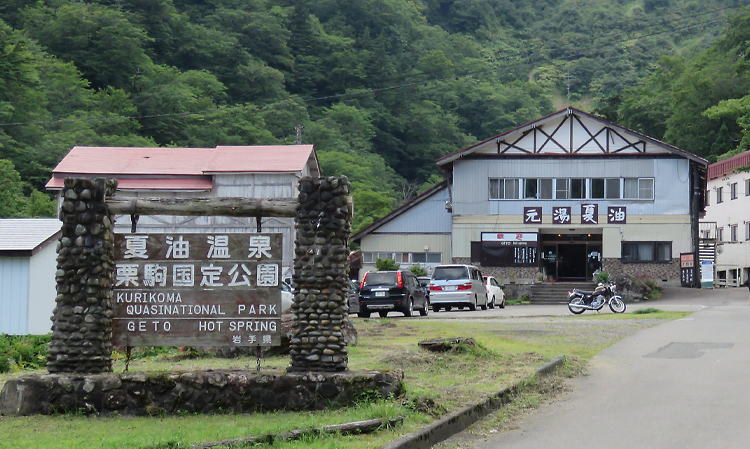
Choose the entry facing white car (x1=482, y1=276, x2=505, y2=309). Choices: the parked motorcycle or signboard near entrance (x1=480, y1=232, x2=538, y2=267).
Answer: the signboard near entrance

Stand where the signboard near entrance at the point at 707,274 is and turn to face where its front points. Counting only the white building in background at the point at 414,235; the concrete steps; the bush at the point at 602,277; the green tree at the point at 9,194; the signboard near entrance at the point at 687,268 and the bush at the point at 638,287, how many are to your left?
0

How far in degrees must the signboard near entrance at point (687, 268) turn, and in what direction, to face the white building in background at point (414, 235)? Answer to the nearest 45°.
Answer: approximately 90° to its right

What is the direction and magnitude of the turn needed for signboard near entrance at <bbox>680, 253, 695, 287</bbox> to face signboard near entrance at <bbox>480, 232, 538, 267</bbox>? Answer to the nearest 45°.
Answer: approximately 90° to its right

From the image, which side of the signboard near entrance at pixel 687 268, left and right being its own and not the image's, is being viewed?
front

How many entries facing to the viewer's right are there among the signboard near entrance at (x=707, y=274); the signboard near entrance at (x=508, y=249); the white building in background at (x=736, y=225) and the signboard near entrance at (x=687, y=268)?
0

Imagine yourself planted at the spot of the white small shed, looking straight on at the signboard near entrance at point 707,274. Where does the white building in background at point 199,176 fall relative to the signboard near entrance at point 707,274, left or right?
left

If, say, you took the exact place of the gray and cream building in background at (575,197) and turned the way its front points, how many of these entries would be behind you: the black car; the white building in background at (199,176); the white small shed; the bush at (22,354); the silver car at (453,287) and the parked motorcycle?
0

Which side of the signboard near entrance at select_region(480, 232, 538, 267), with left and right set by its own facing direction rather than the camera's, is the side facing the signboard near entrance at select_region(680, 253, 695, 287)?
left

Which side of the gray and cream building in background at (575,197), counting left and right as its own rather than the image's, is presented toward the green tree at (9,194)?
right

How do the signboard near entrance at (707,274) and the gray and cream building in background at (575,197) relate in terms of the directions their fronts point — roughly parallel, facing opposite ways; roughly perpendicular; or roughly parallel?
roughly parallel

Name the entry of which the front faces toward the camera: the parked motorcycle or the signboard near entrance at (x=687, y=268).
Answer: the signboard near entrance

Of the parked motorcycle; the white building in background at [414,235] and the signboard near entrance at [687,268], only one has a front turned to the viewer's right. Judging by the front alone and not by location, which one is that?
the parked motorcycle

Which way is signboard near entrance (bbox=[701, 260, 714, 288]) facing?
toward the camera

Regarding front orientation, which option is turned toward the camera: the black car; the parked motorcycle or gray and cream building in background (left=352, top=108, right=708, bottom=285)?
the gray and cream building in background

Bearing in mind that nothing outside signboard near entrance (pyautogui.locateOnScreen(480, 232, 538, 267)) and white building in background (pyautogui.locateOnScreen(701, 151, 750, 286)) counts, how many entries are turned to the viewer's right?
0

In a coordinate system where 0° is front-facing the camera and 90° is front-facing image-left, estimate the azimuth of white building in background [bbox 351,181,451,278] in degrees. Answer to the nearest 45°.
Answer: approximately 0°

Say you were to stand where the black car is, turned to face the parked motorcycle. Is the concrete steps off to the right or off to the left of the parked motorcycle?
left
